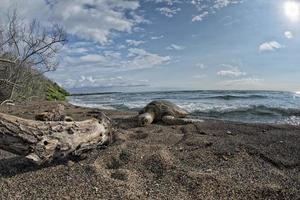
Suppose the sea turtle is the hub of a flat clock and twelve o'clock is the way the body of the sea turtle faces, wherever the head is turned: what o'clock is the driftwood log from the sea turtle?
The driftwood log is roughly at 11 o'clock from the sea turtle.

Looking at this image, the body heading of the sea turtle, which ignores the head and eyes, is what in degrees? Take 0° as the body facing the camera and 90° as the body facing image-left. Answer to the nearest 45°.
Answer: approximately 45°

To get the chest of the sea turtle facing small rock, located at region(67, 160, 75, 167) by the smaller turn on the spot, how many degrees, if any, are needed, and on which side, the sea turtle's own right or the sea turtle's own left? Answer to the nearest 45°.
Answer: approximately 45° to the sea turtle's own left

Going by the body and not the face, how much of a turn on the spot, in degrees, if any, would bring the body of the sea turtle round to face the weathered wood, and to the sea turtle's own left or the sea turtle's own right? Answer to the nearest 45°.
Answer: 0° — it already faces it
